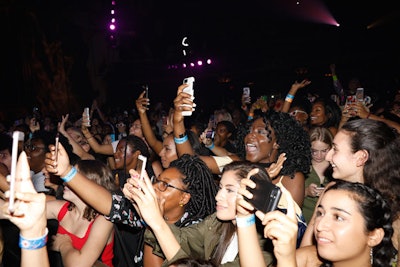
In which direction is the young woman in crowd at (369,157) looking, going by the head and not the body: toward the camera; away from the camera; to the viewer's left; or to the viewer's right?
to the viewer's left

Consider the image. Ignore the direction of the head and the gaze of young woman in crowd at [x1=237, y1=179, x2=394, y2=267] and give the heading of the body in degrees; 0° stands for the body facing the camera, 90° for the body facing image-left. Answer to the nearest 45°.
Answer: approximately 45°

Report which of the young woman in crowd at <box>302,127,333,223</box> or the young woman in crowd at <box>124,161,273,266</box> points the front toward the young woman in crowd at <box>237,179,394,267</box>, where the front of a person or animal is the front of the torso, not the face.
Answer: the young woman in crowd at <box>302,127,333,223</box>

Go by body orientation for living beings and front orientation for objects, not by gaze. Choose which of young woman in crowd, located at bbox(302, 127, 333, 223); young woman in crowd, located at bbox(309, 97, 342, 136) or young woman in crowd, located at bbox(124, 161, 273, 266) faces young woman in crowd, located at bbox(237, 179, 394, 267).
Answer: young woman in crowd, located at bbox(302, 127, 333, 223)

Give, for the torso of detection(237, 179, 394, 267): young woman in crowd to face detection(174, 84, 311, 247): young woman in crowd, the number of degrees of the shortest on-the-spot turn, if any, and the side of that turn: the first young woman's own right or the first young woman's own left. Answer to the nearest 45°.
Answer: approximately 135° to the first young woman's own right

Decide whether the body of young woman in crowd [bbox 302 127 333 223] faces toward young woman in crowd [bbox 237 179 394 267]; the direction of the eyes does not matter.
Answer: yes

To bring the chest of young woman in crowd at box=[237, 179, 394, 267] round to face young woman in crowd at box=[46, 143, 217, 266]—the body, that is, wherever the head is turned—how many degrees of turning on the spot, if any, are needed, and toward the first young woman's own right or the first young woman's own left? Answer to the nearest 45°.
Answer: approximately 90° to the first young woman's own right
